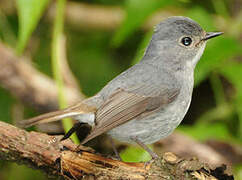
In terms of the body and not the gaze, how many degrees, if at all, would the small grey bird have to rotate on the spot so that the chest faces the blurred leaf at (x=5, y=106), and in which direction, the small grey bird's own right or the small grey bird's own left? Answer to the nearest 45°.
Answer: approximately 135° to the small grey bird's own left

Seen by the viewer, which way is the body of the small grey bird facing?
to the viewer's right
